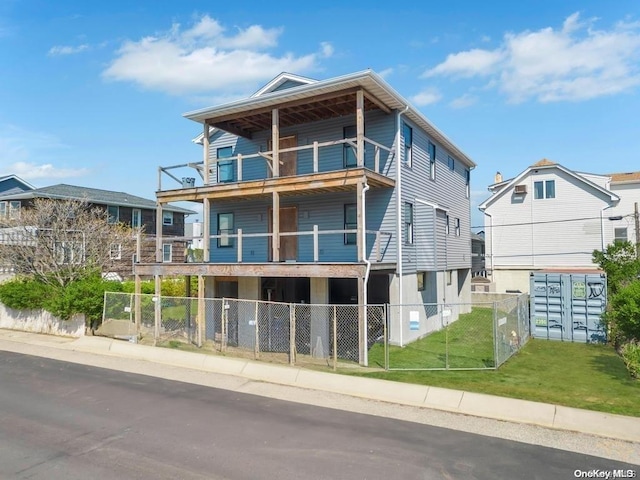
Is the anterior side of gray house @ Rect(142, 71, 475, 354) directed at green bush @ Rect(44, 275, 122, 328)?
no

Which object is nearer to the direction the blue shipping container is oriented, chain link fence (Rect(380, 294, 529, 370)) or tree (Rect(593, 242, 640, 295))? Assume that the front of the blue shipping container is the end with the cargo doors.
the chain link fence

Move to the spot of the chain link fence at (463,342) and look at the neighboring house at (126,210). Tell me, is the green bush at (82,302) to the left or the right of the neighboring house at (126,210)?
left

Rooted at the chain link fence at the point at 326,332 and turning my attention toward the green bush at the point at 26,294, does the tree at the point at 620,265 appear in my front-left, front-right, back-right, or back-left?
back-right

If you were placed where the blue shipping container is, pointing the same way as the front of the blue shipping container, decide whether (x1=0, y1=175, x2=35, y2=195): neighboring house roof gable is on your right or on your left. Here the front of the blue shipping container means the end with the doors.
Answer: on your right

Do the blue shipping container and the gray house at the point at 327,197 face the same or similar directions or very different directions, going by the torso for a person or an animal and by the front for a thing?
same or similar directions

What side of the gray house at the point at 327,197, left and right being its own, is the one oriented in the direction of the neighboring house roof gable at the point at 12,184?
right

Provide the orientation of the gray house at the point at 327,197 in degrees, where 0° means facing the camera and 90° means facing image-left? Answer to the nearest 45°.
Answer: approximately 45°

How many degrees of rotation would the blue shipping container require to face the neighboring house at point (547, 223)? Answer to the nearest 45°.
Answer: approximately 180°

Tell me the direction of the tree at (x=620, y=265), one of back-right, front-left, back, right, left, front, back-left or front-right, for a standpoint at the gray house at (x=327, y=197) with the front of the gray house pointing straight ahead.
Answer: back-left

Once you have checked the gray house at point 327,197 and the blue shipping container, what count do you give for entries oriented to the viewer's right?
0

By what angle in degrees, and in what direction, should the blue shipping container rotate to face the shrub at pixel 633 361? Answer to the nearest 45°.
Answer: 0° — it already faces it

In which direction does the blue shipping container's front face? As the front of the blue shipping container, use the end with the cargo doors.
toward the camera

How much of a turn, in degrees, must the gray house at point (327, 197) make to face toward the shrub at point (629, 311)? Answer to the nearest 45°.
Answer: approximately 90° to its left

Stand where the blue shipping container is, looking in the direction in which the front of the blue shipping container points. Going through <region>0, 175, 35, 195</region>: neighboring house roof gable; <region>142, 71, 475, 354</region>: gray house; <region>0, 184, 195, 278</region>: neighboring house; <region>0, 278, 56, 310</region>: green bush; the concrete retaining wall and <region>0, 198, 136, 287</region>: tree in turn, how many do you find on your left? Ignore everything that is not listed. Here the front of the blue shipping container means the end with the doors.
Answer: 0

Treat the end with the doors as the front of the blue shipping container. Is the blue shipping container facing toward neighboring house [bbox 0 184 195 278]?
no
